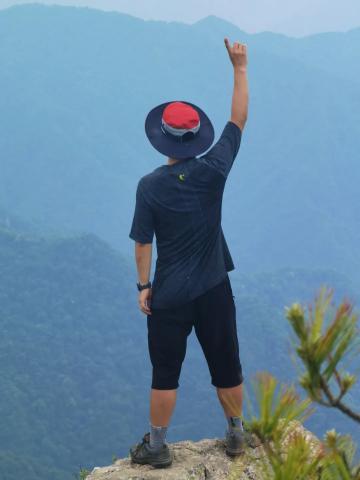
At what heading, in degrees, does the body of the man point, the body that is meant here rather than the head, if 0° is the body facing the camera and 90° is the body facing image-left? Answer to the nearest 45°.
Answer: approximately 180°

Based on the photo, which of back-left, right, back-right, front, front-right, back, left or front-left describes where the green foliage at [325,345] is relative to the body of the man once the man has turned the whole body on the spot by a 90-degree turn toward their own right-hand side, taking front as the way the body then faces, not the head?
right

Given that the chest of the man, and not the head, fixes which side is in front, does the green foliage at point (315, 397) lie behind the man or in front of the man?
behind

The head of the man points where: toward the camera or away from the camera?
away from the camera
